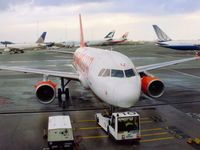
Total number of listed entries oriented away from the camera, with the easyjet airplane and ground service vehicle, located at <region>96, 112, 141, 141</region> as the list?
0

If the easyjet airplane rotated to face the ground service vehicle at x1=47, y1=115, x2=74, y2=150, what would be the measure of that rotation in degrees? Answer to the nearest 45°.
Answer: approximately 45° to its right

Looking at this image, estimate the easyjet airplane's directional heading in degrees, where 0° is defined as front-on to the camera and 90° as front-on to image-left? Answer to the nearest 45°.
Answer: approximately 0°

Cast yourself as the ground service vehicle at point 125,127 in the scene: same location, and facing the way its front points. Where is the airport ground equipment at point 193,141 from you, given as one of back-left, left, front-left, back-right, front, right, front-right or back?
front-left

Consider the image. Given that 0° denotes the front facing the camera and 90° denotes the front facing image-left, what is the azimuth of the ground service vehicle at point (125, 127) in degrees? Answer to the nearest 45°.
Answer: approximately 315°
